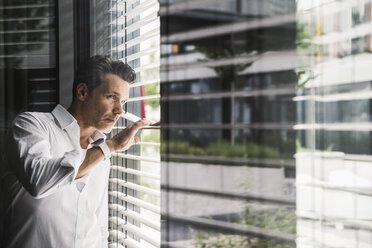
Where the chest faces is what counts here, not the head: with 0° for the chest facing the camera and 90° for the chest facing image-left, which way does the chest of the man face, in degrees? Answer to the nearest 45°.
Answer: approximately 315°
